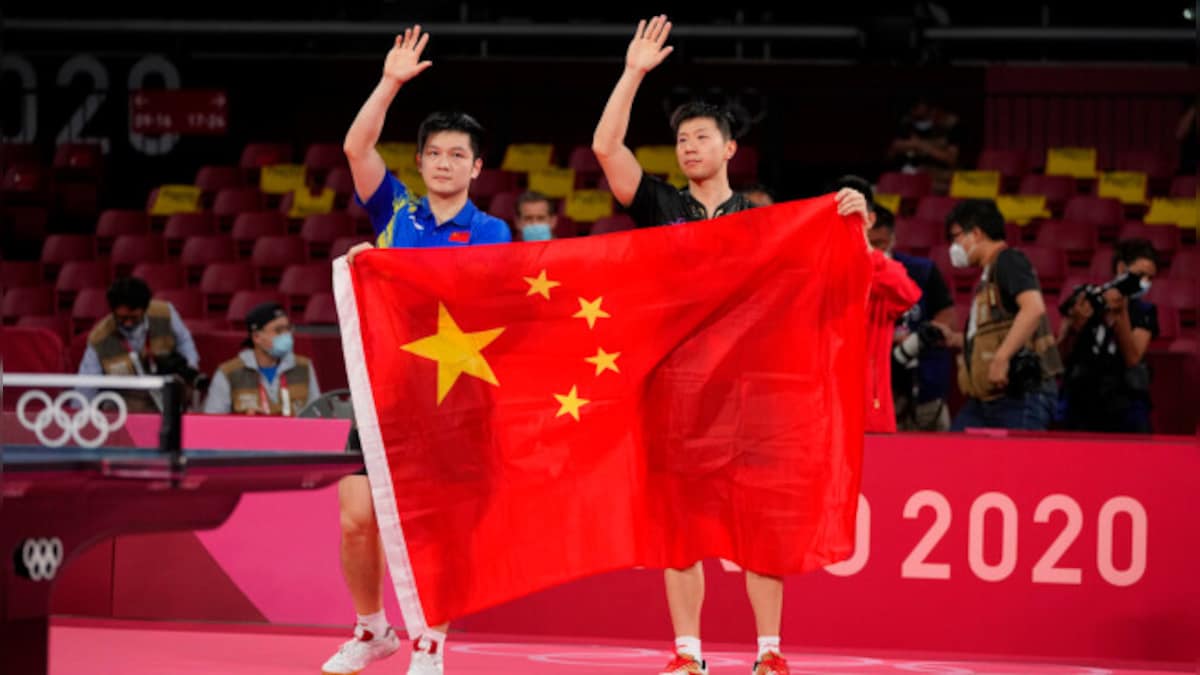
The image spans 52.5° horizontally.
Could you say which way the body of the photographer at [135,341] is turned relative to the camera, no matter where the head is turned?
toward the camera

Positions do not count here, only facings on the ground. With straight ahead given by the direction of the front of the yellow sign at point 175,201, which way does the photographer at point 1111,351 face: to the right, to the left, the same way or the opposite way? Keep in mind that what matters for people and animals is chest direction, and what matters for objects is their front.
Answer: to the right

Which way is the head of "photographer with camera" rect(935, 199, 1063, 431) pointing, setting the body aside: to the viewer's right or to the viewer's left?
to the viewer's left

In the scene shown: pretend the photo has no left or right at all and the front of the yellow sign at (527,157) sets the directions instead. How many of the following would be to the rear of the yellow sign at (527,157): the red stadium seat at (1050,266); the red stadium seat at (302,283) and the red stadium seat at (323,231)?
0

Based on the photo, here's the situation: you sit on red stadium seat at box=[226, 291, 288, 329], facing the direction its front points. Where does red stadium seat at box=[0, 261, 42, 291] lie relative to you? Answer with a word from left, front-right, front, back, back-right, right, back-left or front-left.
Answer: back-right

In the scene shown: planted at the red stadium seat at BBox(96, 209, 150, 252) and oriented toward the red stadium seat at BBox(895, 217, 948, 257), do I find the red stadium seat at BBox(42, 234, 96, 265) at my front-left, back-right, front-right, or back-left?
back-right

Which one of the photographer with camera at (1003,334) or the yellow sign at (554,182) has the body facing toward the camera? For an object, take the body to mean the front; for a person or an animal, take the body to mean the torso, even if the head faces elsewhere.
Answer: the yellow sign

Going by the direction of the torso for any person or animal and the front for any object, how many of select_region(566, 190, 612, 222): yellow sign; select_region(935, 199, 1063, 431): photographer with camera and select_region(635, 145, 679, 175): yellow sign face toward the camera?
2

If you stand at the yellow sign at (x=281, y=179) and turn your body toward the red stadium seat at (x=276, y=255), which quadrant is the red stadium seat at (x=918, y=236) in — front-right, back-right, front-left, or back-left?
front-left

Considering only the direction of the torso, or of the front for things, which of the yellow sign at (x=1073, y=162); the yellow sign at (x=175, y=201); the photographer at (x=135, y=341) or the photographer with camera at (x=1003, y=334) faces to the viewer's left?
the photographer with camera

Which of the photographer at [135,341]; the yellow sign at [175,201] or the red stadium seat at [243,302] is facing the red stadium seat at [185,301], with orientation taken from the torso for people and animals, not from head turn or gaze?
the yellow sign

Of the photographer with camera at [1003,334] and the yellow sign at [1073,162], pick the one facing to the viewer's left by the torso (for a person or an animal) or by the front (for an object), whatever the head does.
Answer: the photographer with camera

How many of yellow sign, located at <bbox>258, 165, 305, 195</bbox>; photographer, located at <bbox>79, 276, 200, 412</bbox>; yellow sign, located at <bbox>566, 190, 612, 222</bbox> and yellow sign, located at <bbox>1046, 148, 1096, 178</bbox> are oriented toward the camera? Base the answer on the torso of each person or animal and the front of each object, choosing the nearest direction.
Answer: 4

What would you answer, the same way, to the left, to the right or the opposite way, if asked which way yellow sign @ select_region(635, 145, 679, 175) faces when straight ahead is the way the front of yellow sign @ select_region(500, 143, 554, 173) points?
the same way

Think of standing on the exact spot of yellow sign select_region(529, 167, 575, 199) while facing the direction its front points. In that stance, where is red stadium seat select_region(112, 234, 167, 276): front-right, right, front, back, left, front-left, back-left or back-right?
right
